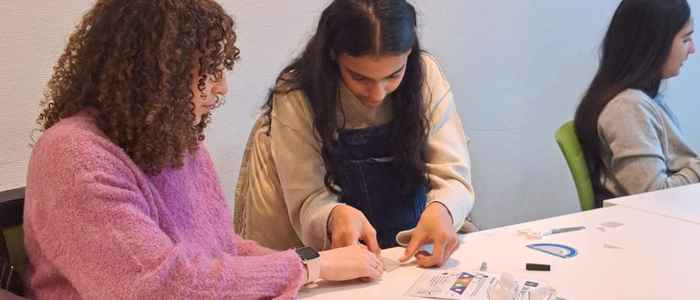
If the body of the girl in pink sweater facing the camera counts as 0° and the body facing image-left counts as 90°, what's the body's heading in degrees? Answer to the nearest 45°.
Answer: approximately 270°

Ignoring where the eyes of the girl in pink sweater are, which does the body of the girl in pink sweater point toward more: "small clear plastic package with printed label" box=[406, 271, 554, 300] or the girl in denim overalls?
the small clear plastic package with printed label

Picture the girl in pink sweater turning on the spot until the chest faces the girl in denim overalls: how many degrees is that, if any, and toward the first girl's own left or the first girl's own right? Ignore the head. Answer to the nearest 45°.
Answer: approximately 45° to the first girl's own left

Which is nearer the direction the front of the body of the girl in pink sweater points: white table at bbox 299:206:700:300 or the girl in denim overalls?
the white table

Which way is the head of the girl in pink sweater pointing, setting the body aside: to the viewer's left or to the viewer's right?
to the viewer's right

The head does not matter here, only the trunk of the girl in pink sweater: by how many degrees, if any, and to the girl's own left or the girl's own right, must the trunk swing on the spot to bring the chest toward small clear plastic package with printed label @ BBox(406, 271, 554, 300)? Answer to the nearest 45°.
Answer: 0° — they already face it

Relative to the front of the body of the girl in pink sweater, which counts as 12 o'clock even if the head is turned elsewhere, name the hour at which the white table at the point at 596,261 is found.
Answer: The white table is roughly at 12 o'clock from the girl in pink sweater.
